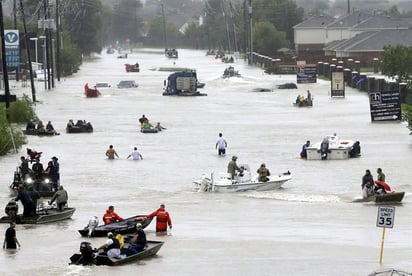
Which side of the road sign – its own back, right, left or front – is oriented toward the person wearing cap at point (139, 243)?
right

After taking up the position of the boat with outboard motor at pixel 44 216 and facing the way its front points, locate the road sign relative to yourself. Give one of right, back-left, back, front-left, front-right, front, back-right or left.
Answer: front-right

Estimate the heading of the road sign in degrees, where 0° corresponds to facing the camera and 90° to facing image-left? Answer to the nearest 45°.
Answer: approximately 0°

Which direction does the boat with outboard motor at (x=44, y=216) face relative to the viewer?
to the viewer's right

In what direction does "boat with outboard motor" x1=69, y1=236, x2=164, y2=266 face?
to the viewer's right

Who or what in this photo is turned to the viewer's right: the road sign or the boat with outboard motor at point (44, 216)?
the boat with outboard motor
